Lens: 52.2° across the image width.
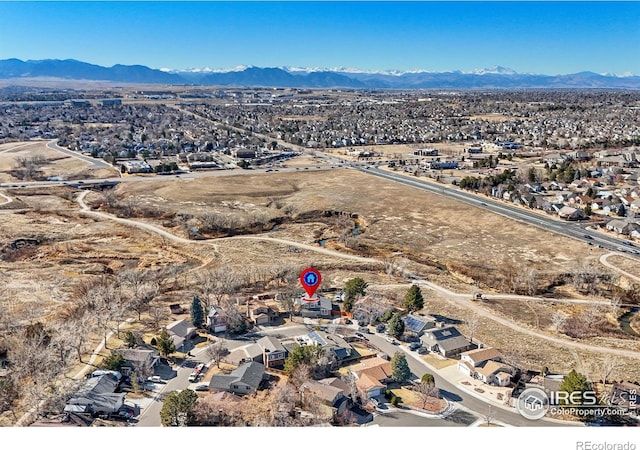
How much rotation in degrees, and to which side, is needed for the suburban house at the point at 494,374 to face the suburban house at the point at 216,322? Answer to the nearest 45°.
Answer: approximately 45° to its right

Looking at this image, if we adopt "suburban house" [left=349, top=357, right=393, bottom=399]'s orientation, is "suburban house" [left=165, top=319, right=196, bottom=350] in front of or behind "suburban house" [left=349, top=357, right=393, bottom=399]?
behind

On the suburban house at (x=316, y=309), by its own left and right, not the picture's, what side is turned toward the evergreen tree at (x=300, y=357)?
front

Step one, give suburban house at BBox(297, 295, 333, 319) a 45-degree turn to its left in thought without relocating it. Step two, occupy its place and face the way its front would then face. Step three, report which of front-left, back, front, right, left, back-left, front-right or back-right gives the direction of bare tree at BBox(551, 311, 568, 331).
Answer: front-left

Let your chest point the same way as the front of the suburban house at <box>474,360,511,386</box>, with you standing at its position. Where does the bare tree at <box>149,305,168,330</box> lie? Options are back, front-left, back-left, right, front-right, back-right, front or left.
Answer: front-right

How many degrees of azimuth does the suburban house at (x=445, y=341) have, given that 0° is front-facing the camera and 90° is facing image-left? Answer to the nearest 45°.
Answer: approximately 45°

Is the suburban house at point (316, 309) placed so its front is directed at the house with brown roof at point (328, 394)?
yes

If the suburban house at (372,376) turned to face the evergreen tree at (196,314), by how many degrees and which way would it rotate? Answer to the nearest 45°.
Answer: approximately 180°

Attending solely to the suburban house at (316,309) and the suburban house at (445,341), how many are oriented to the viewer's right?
0
